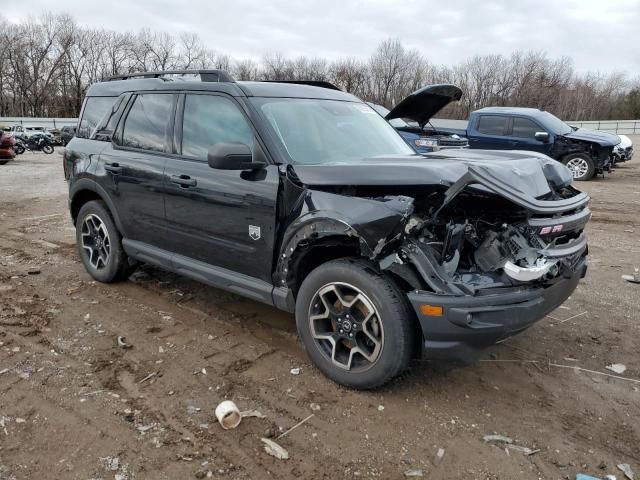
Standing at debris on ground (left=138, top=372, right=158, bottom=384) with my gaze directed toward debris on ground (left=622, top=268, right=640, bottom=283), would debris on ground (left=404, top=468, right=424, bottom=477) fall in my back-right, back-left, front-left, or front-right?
front-right

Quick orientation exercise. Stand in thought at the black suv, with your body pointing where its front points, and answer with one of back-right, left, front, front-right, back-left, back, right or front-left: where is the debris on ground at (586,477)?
front

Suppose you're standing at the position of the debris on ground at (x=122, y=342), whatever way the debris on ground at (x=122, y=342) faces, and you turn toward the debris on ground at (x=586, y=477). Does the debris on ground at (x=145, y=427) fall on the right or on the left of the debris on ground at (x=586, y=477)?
right

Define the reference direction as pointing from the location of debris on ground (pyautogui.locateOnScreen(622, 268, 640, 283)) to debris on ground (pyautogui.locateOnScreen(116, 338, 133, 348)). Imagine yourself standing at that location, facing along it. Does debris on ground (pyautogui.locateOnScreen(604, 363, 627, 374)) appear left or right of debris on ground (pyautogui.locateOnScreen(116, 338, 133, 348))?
left

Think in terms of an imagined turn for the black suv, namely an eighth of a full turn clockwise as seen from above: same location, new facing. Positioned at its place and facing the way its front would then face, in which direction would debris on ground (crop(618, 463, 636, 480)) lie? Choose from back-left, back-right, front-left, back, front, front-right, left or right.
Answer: front-left

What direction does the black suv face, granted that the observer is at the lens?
facing the viewer and to the right of the viewer

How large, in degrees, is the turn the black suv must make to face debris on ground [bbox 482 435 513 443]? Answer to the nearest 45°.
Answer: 0° — it already faces it

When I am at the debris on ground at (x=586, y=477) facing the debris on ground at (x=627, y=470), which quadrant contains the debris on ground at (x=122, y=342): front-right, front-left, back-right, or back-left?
back-left

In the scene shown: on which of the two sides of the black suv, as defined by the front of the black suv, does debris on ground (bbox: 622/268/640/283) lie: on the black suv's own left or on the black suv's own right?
on the black suv's own left

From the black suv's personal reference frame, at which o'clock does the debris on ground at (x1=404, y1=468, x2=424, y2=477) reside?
The debris on ground is roughly at 1 o'clock from the black suv.

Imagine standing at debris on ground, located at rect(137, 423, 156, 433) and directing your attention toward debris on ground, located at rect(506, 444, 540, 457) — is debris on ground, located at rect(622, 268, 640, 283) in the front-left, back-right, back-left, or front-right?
front-left

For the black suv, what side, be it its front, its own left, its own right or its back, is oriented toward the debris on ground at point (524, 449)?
front
